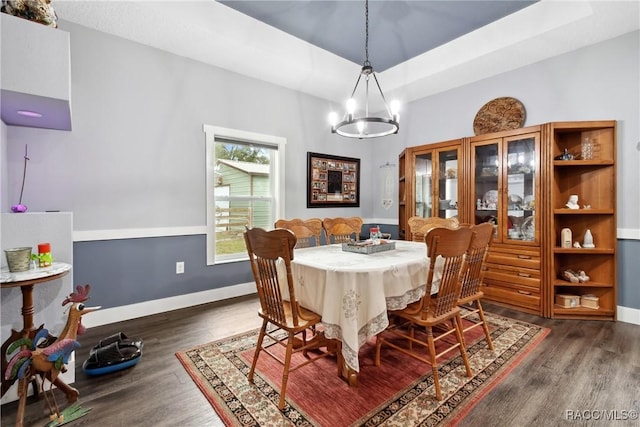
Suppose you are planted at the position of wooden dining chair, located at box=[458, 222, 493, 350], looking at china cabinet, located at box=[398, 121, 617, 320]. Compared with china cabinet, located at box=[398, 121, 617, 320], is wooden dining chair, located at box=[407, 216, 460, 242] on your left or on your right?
left

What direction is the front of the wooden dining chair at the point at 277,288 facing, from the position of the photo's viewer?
facing away from the viewer and to the right of the viewer

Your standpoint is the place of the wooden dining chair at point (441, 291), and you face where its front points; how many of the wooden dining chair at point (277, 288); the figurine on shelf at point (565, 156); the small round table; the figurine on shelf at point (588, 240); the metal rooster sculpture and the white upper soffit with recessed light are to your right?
2

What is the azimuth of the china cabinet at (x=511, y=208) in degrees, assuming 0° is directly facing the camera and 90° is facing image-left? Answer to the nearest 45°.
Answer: approximately 45°

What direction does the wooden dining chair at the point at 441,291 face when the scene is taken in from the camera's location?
facing away from the viewer and to the left of the viewer

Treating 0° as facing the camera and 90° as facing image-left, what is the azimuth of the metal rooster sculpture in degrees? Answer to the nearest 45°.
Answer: approximately 270°

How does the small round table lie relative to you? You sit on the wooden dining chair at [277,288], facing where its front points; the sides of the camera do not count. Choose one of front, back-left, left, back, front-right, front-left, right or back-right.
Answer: back-left

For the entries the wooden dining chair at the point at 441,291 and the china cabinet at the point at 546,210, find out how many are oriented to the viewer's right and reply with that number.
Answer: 0

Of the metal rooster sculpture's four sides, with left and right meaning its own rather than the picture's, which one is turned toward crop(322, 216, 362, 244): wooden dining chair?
front

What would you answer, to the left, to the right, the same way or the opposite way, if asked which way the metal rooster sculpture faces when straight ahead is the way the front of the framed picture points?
to the left

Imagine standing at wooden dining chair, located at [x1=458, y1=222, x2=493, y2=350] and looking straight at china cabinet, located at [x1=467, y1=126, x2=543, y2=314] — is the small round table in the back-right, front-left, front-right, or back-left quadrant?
back-left

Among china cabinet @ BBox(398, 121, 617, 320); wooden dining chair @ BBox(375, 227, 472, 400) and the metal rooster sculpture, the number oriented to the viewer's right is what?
1
